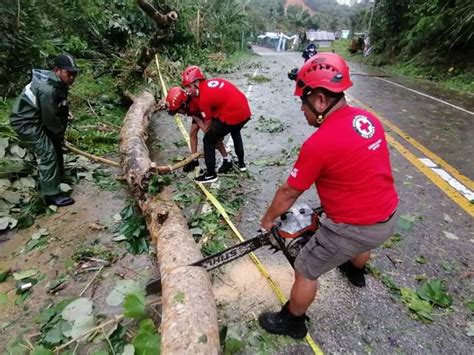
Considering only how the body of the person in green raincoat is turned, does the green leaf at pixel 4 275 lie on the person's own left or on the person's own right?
on the person's own right

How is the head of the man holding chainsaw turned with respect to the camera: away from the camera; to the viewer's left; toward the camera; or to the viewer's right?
to the viewer's left

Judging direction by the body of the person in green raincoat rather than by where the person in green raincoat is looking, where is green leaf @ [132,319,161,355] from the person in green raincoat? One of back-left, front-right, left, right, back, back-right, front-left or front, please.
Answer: right

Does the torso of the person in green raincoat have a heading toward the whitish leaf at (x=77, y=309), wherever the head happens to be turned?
no

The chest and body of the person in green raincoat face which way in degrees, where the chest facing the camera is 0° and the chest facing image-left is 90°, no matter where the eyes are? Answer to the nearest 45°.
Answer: approximately 270°

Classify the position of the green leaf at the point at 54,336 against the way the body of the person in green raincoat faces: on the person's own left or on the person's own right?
on the person's own right

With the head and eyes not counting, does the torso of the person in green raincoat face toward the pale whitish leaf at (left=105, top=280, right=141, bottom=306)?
no

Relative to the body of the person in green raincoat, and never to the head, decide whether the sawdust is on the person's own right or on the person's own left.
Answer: on the person's own right

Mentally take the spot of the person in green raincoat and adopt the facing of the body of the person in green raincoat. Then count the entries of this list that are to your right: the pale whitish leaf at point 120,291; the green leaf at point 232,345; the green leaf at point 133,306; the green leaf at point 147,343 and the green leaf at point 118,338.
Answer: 5

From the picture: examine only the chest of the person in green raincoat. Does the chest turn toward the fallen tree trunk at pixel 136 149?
yes

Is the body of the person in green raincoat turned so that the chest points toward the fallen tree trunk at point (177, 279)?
no

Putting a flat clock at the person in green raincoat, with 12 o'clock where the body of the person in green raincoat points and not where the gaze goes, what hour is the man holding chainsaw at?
The man holding chainsaw is roughly at 2 o'clock from the person in green raincoat.

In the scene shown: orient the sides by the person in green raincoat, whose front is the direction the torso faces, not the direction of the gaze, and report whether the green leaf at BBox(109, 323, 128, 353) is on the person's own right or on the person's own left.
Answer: on the person's own right
